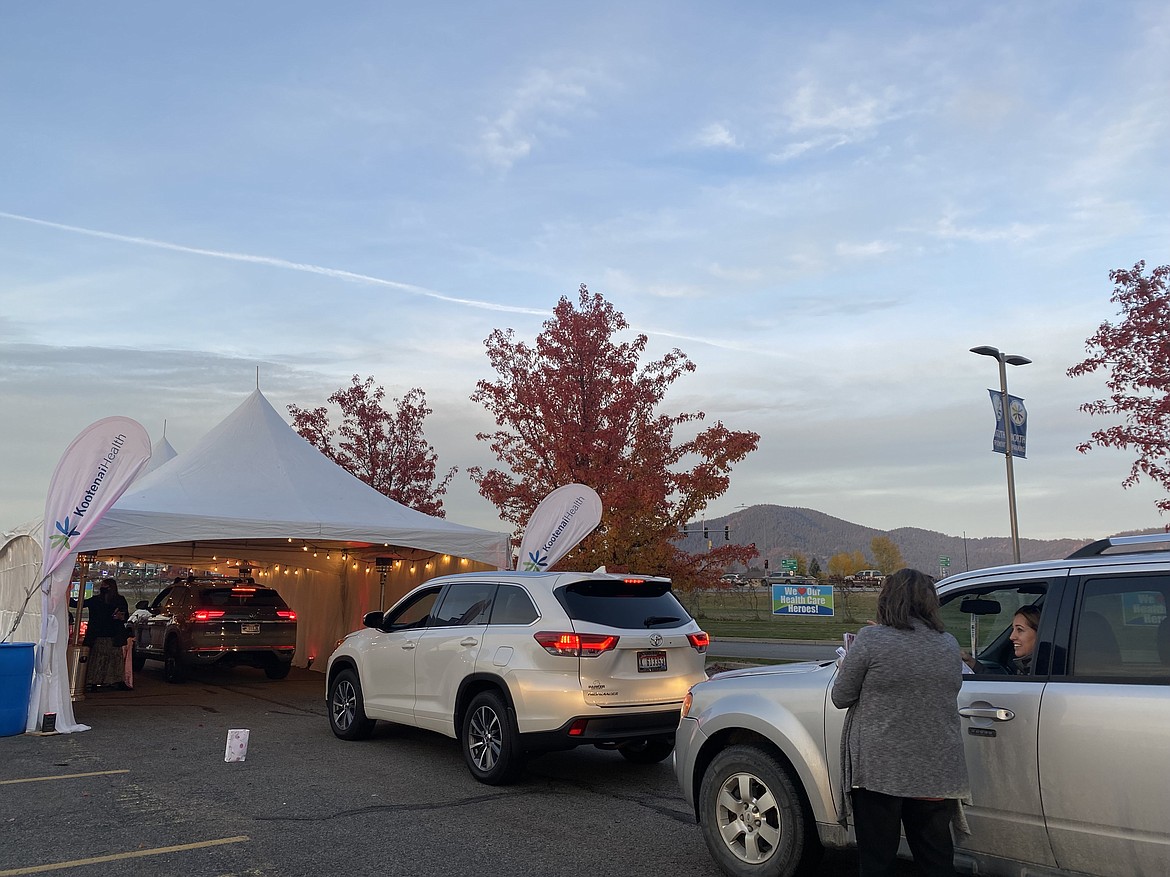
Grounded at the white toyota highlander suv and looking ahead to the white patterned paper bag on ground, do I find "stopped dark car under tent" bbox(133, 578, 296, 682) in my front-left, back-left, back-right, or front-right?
front-right

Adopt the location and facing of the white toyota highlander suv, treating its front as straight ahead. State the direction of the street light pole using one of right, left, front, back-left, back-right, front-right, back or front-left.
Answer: right

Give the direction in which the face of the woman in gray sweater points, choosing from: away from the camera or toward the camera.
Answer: away from the camera

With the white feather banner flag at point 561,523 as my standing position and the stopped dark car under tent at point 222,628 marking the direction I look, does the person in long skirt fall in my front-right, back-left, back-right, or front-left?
front-left

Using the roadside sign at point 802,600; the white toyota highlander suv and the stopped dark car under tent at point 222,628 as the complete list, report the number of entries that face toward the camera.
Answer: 1

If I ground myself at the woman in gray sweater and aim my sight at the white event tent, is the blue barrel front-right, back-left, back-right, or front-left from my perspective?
front-left

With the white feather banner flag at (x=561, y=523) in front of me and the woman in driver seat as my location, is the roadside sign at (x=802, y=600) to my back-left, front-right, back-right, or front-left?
front-right

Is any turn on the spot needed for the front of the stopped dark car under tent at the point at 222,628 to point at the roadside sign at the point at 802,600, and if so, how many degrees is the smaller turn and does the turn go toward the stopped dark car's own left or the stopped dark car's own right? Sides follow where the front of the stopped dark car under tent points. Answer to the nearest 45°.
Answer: approximately 90° to the stopped dark car's own right

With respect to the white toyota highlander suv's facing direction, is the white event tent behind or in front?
in front

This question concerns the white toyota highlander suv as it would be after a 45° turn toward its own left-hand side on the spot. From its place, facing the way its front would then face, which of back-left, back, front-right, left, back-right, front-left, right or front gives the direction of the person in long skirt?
front-right

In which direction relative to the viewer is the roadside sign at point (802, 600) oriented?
toward the camera

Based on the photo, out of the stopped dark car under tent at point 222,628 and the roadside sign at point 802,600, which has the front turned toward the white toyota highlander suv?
the roadside sign

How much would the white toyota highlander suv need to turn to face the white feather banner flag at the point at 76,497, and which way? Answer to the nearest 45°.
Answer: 0° — it already faces it

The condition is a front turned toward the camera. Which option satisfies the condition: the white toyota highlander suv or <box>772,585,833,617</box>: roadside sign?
the roadside sign

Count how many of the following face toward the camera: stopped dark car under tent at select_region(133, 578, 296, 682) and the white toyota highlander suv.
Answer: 0

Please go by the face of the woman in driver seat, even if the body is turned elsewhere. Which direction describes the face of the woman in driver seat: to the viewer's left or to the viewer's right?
to the viewer's left

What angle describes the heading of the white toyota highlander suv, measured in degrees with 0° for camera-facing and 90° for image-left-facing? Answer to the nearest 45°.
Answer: approximately 135°

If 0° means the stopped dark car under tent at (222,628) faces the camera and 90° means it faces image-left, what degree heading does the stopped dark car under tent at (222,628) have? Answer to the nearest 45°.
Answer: approximately 135°
